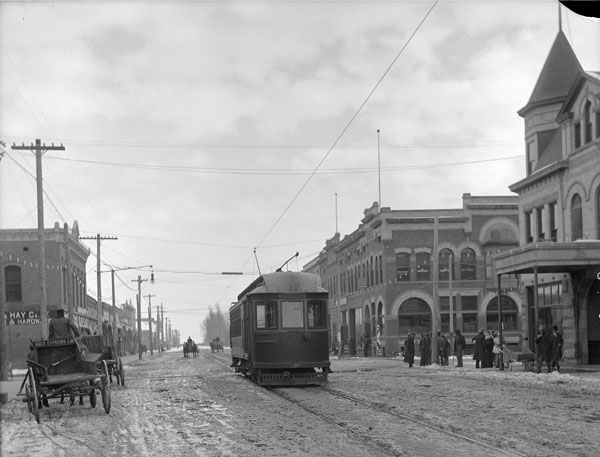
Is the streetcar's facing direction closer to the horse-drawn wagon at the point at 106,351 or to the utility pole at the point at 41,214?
the horse-drawn wagon

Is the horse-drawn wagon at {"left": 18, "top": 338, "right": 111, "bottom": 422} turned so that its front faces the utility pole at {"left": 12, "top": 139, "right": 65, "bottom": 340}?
yes

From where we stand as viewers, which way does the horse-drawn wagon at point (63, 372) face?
facing away from the viewer

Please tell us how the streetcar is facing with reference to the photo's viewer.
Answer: facing the viewer

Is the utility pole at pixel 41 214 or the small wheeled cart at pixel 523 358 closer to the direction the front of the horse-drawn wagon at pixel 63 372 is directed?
the utility pole

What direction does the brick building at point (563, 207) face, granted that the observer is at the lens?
facing the viewer and to the left of the viewer

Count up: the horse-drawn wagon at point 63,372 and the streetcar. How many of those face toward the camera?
1

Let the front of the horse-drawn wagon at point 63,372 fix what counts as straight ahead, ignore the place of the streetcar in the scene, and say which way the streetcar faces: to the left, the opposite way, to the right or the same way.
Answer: the opposite way

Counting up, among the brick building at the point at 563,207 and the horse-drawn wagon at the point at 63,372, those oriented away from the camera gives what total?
1

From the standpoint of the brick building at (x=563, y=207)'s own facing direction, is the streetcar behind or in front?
in front

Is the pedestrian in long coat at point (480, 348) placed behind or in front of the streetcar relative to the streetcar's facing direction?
behind

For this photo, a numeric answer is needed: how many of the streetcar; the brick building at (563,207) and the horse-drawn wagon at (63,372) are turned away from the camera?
1
